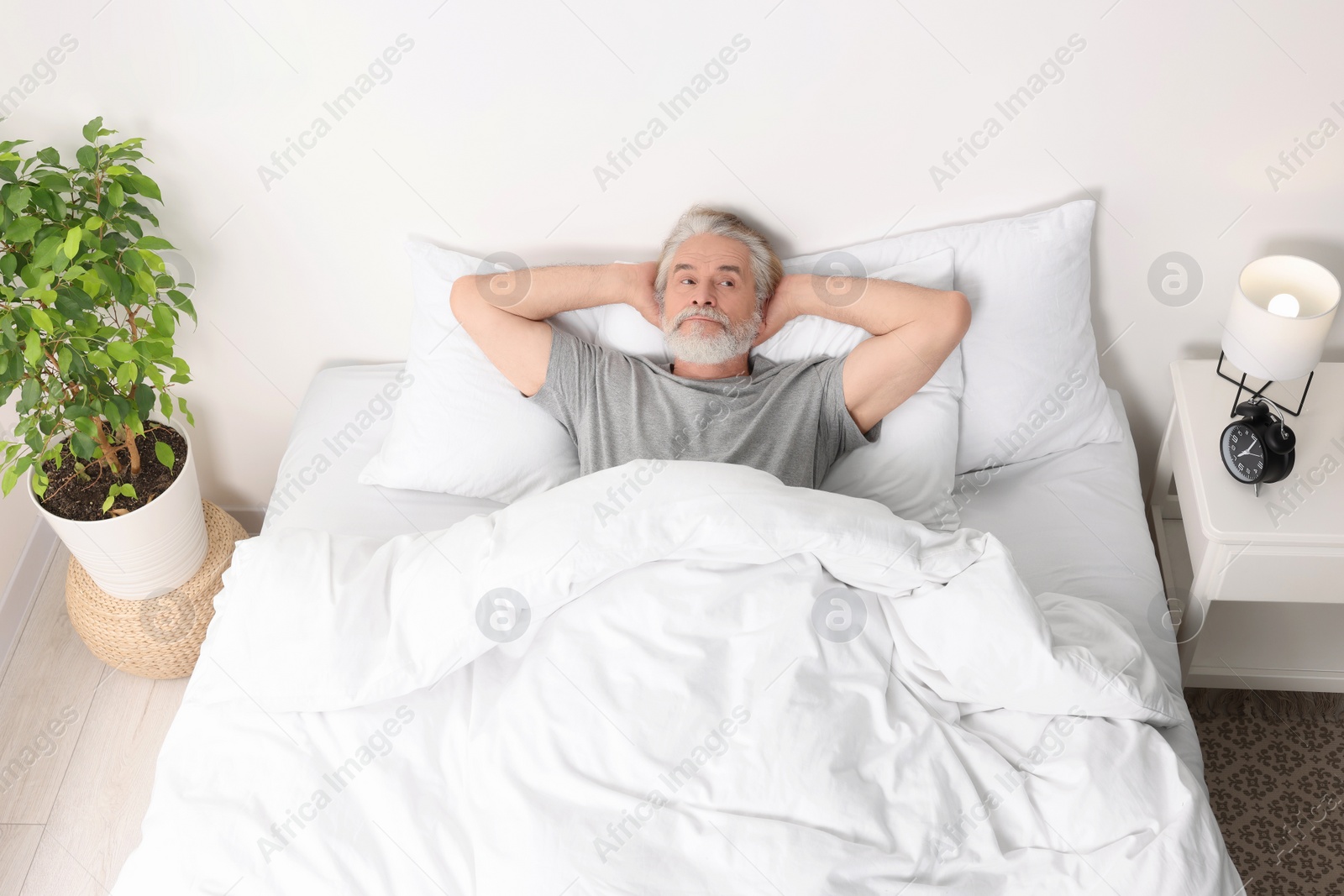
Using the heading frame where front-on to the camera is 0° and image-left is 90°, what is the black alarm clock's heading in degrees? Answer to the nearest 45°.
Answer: approximately 45°

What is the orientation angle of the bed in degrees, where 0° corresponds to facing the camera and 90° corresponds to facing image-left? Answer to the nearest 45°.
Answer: approximately 0°

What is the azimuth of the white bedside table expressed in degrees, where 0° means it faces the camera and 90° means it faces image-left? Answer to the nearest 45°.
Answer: approximately 0°

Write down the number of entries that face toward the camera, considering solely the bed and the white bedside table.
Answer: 2

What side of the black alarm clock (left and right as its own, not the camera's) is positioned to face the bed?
front

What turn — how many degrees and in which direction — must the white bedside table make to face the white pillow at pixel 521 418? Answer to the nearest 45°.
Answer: approximately 45° to its right
